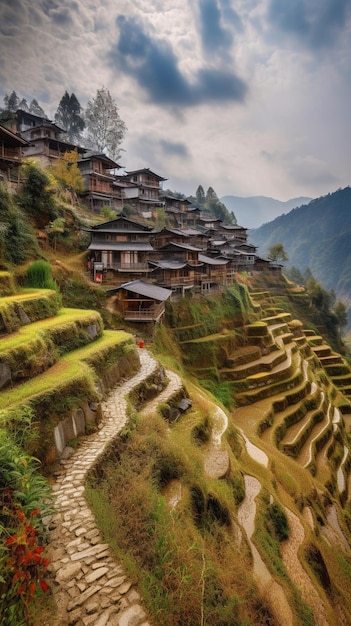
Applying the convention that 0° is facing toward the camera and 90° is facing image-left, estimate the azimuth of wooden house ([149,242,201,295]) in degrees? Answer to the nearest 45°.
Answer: approximately 315°

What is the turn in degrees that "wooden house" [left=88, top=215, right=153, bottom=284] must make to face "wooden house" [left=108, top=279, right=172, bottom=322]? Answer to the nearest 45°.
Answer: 0° — it already faces it

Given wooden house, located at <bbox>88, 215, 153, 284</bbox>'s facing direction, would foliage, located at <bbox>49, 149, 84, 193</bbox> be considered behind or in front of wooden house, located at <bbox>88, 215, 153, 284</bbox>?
behind

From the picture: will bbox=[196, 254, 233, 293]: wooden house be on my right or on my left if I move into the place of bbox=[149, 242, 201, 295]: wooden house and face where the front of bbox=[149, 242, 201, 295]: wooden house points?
on my left

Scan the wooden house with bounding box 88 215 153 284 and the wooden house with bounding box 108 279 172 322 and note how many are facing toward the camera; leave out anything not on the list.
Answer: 2

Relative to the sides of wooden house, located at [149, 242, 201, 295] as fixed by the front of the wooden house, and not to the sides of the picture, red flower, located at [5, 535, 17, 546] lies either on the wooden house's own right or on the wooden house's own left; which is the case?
on the wooden house's own right

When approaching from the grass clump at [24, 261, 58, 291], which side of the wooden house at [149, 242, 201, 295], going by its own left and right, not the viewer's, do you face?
right

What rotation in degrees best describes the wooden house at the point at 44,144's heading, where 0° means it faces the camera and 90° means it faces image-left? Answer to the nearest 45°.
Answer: approximately 315°

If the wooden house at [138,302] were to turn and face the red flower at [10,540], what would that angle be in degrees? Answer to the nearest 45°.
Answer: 0° — it already faces it

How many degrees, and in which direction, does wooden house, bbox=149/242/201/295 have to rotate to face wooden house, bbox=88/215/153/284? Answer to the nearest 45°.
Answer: approximately 90° to its right
